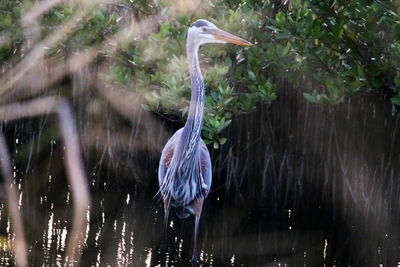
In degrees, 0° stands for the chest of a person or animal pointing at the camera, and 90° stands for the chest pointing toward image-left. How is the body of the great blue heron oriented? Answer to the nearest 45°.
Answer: approximately 0°

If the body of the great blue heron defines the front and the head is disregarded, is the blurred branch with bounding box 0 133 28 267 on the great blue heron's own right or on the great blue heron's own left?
on the great blue heron's own right
